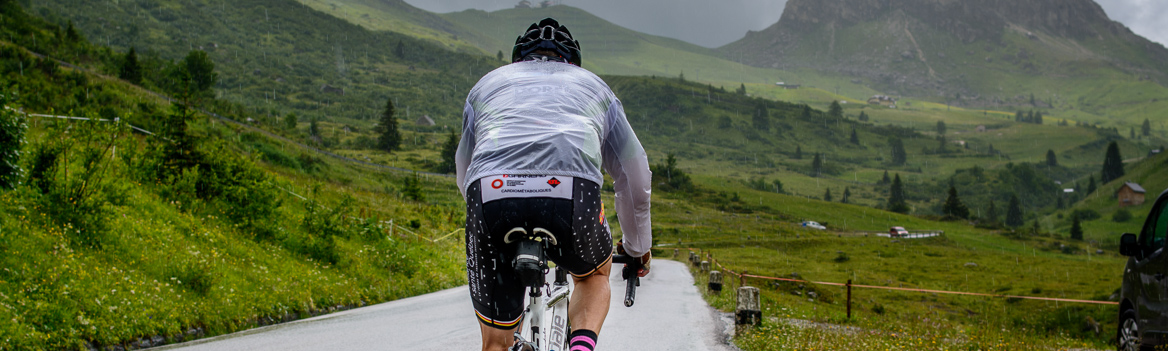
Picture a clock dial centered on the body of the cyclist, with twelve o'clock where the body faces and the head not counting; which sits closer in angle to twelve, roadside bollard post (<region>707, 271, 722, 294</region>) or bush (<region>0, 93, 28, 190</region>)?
the roadside bollard post

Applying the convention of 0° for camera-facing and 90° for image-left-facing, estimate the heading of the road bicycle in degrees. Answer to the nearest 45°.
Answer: approximately 180°

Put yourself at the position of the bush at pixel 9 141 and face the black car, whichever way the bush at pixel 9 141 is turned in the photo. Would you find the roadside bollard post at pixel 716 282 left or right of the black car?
left

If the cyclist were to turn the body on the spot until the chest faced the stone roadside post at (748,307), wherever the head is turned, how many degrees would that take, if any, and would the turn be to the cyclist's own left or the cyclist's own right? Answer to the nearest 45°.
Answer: approximately 45° to the cyclist's own right

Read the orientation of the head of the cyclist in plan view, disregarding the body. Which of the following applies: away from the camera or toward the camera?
away from the camera

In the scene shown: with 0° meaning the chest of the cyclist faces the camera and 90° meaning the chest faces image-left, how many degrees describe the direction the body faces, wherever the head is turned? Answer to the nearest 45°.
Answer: approximately 180°
